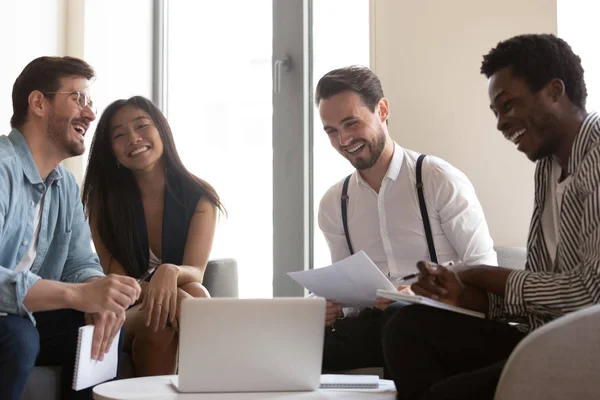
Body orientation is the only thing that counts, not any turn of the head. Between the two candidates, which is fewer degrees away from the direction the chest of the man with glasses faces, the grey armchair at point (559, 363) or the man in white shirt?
the grey armchair

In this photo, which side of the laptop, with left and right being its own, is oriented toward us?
back

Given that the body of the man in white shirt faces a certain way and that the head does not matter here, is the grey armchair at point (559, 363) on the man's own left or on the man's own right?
on the man's own left

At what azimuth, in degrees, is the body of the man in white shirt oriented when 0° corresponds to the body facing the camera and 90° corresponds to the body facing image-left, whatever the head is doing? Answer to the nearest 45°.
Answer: approximately 45°

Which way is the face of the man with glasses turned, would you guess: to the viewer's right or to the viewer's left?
to the viewer's right

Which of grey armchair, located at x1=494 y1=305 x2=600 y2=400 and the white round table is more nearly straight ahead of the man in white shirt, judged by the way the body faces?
the white round table

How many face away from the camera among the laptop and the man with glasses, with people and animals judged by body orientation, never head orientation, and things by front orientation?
1

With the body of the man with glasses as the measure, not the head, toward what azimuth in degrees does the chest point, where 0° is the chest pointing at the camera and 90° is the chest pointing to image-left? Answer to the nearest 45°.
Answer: approximately 315°

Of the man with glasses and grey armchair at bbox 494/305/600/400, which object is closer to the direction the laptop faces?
the man with glasses

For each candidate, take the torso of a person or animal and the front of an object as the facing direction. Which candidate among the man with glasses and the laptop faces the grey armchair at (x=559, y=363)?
the man with glasses

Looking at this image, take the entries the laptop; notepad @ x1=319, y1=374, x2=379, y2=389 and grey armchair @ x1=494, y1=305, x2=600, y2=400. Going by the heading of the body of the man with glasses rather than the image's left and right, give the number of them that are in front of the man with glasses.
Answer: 3

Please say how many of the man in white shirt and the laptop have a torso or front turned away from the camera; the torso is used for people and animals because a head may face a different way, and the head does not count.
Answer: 1
